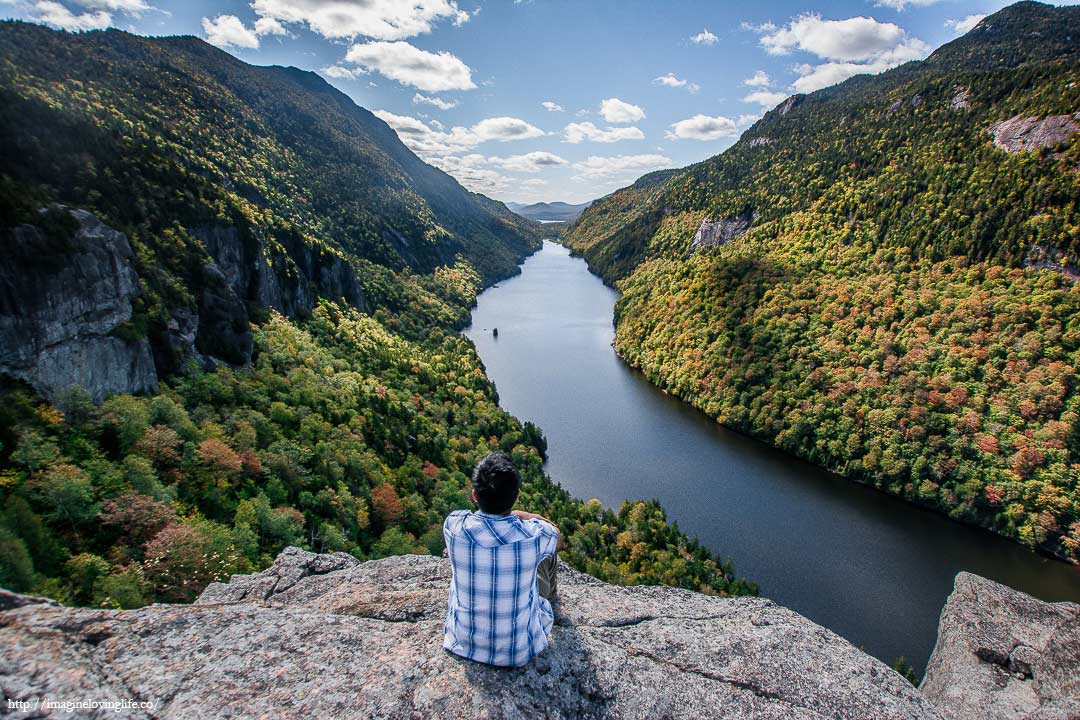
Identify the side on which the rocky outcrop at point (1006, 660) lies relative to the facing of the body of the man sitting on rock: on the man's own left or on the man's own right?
on the man's own right

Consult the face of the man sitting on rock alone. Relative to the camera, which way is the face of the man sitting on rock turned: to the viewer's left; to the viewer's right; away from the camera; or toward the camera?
away from the camera

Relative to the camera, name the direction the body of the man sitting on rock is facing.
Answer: away from the camera
